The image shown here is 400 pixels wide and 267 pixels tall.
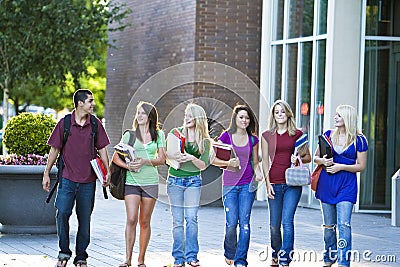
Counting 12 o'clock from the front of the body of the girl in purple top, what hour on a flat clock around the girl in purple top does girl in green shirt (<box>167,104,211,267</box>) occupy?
The girl in green shirt is roughly at 3 o'clock from the girl in purple top.

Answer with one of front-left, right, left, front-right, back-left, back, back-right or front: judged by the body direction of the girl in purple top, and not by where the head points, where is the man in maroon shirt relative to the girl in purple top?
right

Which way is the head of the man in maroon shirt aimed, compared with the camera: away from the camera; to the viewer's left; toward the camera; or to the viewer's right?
to the viewer's right

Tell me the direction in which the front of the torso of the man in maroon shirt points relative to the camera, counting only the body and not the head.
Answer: toward the camera

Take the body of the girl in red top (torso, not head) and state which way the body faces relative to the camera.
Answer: toward the camera

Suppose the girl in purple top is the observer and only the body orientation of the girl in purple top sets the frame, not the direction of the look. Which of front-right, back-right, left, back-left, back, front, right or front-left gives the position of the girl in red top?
left

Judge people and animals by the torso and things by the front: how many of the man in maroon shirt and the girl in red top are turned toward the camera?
2

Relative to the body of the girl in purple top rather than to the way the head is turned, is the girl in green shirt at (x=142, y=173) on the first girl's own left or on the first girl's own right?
on the first girl's own right

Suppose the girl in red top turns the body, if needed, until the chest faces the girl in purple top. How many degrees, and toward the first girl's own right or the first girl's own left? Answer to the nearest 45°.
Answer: approximately 90° to the first girl's own right
